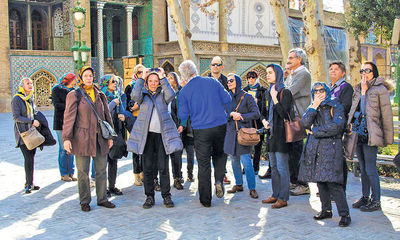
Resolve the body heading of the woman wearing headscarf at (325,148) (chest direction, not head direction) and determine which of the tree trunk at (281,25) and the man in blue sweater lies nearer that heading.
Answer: the man in blue sweater

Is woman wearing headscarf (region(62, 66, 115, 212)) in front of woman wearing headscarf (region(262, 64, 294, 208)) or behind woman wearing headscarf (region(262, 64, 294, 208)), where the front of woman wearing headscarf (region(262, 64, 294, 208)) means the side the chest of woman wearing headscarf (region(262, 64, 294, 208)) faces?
in front

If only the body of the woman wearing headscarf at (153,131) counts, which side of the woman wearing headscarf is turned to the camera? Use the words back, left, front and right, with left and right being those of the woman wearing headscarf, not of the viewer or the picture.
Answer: front

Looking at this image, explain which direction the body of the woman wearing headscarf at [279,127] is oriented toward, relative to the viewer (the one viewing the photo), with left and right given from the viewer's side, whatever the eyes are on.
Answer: facing to the left of the viewer

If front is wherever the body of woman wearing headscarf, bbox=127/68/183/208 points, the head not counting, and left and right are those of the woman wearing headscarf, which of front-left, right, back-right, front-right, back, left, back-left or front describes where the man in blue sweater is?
left

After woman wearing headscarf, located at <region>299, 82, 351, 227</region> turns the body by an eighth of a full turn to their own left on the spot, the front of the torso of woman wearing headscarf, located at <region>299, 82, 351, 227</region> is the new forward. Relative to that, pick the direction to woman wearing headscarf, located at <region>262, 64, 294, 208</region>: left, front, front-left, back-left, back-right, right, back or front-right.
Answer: back-right

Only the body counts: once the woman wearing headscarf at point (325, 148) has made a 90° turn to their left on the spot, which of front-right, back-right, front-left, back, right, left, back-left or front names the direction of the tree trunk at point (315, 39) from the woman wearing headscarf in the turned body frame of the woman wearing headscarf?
back-left

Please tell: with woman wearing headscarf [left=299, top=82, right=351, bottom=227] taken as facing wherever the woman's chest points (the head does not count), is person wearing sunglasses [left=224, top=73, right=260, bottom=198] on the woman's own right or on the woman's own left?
on the woman's own right

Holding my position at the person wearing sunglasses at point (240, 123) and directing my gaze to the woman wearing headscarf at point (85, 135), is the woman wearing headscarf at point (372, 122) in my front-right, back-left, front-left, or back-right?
back-left

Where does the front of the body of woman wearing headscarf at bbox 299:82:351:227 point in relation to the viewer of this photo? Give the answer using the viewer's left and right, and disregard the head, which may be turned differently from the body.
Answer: facing the viewer and to the left of the viewer

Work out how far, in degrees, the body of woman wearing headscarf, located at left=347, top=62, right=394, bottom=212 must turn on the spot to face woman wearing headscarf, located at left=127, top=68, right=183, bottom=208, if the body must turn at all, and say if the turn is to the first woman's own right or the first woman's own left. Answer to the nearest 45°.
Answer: approximately 45° to the first woman's own right

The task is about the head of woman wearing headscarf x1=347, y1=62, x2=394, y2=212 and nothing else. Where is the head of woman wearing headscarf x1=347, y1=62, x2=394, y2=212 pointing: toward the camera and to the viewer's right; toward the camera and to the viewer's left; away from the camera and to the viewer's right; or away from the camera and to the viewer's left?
toward the camera and to the viewer's left

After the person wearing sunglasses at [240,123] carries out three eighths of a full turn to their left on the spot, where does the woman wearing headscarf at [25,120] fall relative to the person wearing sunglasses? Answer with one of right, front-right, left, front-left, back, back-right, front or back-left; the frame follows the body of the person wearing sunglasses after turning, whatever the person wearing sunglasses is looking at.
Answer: back
